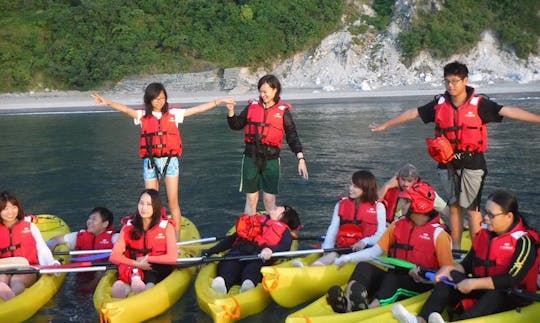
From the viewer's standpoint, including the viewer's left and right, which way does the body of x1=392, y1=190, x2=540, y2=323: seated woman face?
facing the viewer and to the left of the viewer

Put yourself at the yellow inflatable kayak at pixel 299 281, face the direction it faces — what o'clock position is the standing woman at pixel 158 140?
The standing woman is roughly at 3 o'clock from the yellow inflatable kayak.

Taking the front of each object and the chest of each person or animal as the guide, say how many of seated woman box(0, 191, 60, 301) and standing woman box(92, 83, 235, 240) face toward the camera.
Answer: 2

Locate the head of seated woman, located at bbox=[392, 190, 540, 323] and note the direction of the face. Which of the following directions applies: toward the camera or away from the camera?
toward the camera

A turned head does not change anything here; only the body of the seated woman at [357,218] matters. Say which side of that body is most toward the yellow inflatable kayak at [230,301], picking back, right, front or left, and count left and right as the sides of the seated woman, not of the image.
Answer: front

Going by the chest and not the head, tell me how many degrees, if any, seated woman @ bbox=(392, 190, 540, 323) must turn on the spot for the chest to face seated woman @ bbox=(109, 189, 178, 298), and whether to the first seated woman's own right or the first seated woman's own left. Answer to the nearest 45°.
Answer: approximately 45° to the first seated woman's own right

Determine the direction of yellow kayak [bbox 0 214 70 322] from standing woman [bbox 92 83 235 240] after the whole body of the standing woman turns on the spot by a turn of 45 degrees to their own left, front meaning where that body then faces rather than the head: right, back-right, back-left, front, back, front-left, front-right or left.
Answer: right

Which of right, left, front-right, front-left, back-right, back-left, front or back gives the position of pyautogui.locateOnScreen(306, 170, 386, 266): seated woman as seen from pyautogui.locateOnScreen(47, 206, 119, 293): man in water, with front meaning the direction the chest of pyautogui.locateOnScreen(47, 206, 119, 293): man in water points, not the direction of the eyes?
left

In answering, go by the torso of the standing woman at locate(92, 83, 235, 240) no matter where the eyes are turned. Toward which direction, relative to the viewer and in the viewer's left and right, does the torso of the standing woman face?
facing the viewer

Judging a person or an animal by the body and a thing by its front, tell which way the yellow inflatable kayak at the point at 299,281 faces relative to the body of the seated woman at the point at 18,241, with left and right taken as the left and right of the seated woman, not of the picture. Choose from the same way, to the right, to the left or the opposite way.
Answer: to the right

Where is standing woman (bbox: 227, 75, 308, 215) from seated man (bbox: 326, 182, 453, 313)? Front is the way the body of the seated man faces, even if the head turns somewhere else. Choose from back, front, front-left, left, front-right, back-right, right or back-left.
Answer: right

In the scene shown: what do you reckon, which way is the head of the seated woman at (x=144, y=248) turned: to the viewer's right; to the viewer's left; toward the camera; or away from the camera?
toward the camera

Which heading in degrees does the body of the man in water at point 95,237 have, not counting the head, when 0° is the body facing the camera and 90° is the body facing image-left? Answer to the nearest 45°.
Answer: approximately 45°

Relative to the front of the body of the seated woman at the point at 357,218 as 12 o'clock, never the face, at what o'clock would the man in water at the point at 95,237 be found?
the man in water at the point at 95,237 is roughly at 2 o'clock from the seated woman at the point at 357,218.

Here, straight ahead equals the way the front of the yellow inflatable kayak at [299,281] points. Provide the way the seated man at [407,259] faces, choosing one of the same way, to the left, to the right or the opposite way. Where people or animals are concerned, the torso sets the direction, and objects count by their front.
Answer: the same way

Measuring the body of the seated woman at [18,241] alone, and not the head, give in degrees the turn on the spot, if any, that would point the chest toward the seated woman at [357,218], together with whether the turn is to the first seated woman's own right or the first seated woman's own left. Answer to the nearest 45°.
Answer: approximately 90° to the first seated woman's own left

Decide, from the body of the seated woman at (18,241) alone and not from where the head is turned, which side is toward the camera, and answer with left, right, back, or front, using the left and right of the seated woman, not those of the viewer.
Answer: front

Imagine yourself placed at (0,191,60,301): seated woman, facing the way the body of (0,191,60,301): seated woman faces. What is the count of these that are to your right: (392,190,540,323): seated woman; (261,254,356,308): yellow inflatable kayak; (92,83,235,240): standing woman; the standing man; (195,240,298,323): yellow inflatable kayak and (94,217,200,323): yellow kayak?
0
